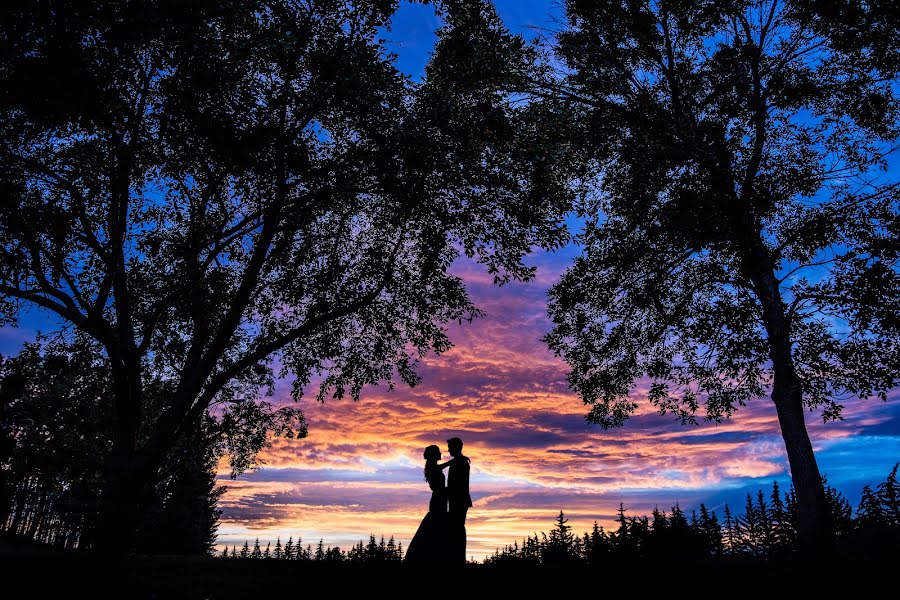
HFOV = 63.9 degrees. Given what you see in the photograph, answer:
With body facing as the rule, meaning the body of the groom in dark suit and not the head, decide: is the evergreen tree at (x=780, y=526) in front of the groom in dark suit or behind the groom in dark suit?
behind

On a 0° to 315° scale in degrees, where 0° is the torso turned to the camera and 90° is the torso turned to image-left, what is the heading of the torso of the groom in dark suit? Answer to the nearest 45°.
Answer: approximately 90°

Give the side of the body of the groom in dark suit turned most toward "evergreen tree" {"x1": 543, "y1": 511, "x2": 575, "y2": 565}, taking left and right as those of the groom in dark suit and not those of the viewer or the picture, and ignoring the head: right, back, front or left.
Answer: right
